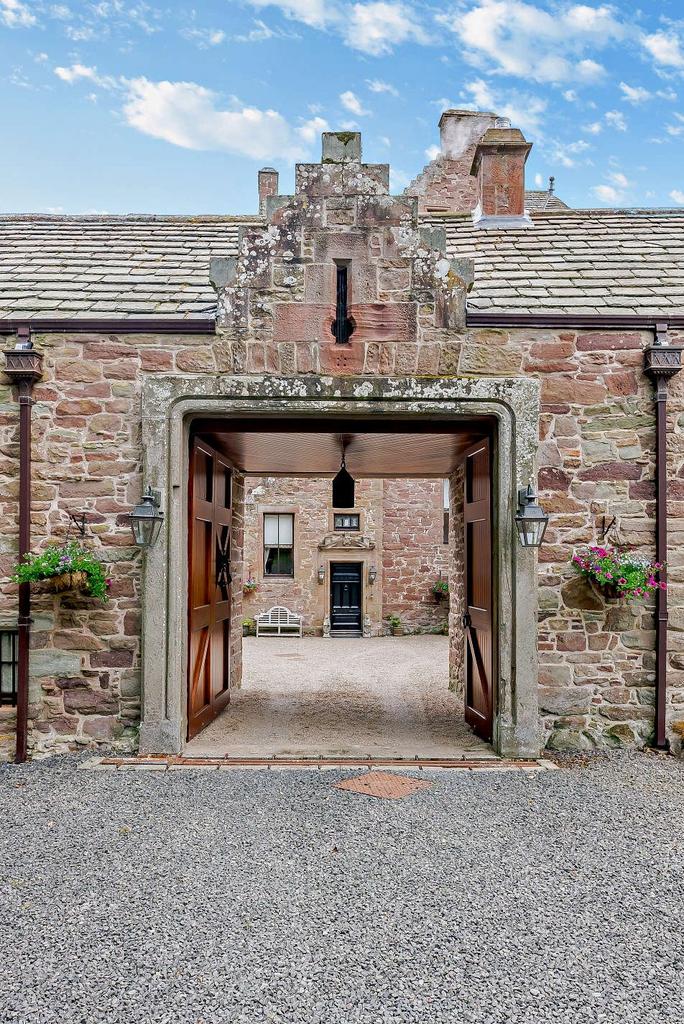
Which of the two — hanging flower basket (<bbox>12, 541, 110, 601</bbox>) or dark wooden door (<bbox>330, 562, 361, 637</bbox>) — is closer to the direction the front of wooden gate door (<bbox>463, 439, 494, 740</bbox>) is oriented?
the hanging flower basket

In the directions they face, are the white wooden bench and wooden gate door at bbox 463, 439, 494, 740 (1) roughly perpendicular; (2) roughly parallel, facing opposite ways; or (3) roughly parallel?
roughly perpendicular

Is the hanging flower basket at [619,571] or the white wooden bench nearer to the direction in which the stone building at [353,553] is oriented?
the hanging flower basket

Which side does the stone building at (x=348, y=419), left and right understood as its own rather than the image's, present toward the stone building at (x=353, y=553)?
back

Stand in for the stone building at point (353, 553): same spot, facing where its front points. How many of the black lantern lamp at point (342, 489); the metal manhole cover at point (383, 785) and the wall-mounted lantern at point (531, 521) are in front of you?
3

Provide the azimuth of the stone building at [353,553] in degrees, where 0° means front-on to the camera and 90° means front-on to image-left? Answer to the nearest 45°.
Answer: approximately 0°

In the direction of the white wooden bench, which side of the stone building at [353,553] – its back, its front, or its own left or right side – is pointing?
front

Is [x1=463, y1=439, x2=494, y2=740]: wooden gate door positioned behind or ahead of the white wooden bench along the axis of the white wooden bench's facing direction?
ahead

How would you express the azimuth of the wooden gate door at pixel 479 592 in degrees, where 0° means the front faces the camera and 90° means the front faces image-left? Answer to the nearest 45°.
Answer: approximately 90°

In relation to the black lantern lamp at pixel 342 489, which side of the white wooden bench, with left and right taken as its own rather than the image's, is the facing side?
front

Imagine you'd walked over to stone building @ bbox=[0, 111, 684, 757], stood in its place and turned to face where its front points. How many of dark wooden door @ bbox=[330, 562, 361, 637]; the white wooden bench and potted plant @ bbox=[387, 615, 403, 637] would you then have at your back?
3

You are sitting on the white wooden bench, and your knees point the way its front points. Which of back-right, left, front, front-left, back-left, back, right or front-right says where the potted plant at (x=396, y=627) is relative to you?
left

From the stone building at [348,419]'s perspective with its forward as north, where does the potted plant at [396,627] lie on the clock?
The potted plant is roughly at 6 o'clock from the stone building.

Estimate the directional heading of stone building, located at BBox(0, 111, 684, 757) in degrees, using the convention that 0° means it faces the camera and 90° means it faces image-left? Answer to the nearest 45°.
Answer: approximately 0°

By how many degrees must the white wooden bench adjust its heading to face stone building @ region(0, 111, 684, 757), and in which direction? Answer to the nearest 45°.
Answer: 0° — it already faces it
